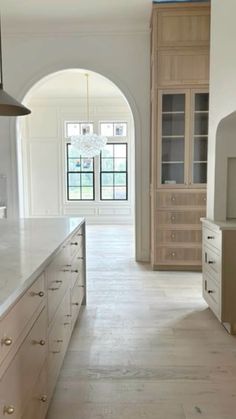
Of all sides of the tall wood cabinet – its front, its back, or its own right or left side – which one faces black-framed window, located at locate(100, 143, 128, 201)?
back

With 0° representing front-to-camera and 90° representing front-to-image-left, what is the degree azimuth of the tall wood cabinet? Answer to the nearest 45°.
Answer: approximately 0°

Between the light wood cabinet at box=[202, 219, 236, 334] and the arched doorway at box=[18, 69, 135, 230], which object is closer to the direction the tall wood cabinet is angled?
the light wood cabinet

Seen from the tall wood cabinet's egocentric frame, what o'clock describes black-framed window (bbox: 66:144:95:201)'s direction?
The black-framed window is roughly at 5 o'clock from the tall wood cabinet.

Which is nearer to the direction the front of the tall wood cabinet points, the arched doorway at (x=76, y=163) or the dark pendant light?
the dark pendant light

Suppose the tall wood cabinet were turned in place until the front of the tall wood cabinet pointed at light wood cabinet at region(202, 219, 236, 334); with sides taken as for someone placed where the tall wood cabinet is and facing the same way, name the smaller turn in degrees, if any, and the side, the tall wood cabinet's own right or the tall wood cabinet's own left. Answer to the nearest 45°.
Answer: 0° — it already faces it

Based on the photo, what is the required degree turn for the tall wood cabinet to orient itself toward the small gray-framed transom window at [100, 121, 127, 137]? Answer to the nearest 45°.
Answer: approximately 180°

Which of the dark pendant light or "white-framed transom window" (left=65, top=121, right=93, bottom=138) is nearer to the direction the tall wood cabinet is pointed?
the dark pendant light

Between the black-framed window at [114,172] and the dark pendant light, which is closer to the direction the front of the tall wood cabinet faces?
the dark pendant light

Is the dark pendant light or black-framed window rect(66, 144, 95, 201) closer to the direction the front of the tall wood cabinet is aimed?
the dark pendant light

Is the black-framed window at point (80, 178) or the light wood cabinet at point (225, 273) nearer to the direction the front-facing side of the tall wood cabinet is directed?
the light wood cabinet
